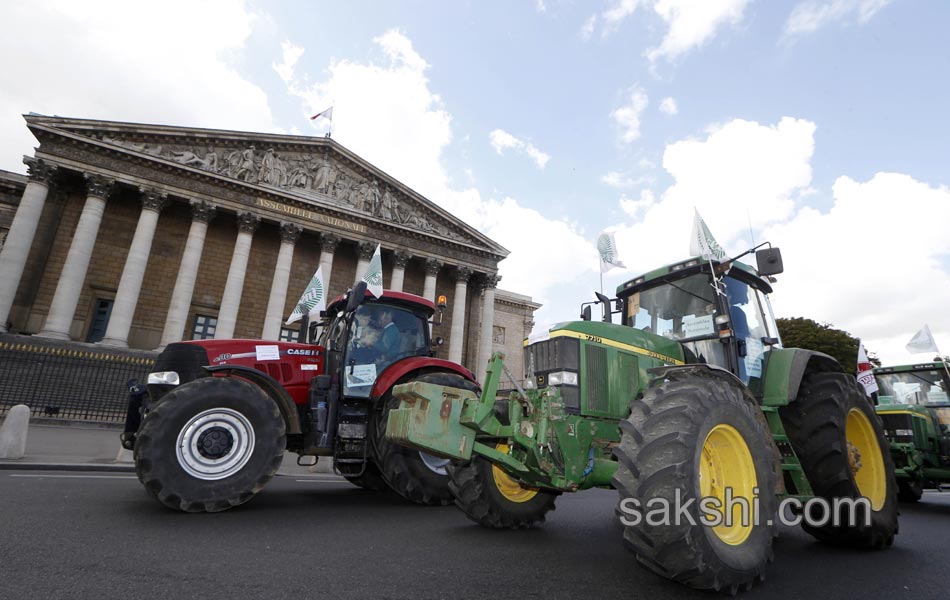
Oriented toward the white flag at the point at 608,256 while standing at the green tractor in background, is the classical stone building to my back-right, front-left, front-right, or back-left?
front-right

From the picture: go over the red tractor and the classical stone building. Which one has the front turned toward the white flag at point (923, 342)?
the classical stone building

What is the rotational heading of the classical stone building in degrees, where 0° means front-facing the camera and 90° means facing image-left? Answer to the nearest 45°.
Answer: approximately 315°

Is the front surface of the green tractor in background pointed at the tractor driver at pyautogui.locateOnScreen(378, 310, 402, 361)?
yes

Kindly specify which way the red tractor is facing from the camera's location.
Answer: facing to the left of the viewer

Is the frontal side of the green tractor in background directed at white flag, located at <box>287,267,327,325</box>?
yes

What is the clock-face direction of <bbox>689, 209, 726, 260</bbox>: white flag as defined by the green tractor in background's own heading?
The white flag is roughly at 11 o'clock from the green tractor in background.

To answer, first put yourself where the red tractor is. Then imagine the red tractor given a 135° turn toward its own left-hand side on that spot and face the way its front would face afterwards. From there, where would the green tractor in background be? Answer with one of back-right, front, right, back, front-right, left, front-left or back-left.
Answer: front-left

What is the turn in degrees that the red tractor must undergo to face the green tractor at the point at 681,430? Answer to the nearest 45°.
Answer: approximately 135° to its left

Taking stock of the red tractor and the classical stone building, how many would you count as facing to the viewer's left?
1

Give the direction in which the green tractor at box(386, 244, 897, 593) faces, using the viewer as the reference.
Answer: facing the viewer and to the left of the viewer

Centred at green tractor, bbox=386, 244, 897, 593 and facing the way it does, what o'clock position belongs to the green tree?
The green tree is roughly at 5 o'clock from the green tractor.

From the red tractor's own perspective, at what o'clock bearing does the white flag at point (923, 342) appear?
The white flag is roughly at 6 o'clock from the red tractor.
